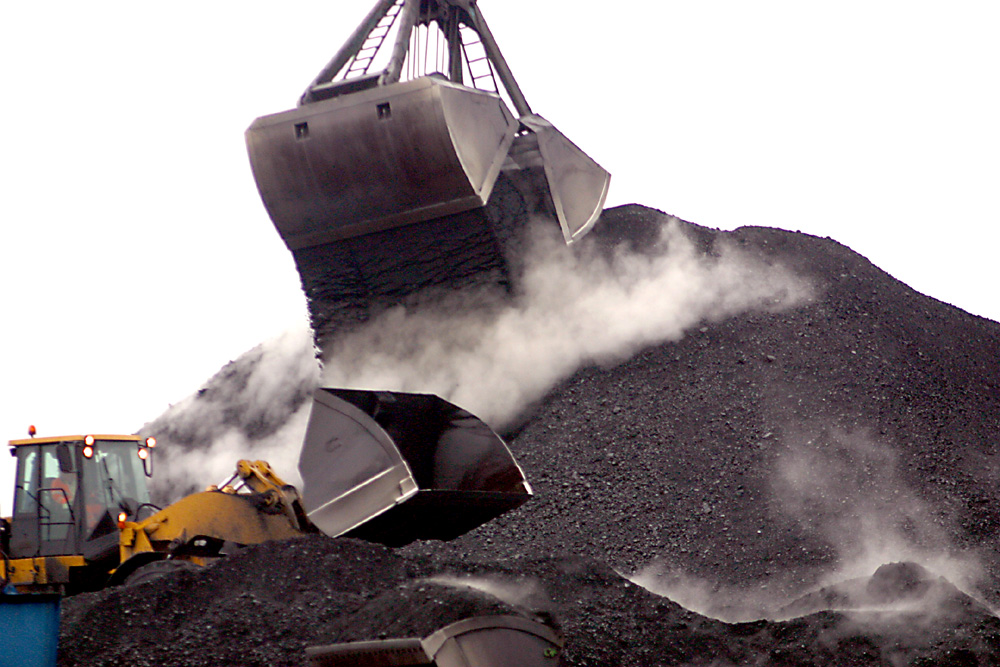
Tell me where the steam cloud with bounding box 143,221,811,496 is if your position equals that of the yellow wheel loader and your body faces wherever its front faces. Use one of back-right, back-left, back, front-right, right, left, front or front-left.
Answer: left

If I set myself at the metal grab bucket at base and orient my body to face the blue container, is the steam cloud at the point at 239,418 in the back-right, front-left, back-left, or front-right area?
front-right

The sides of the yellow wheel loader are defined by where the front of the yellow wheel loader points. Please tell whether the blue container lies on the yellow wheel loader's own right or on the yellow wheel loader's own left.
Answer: on the yellow wheel loader's own right

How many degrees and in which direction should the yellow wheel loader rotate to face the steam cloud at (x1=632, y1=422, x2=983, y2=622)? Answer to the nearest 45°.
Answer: approximately 45° to its left

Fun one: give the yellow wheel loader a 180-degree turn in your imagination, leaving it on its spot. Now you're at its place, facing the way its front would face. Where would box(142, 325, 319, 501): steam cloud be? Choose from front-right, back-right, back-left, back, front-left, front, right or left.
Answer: front-right

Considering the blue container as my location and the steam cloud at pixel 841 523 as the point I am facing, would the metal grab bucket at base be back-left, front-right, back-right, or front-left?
front-right

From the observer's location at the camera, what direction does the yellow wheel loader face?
facing the viewer and to the right of the viewer
